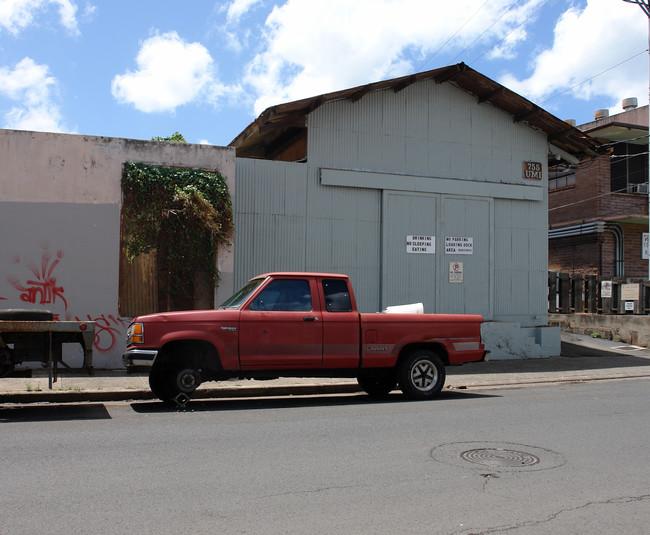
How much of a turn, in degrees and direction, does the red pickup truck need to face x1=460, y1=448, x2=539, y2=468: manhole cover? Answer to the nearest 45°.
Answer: approximately 135° to its left

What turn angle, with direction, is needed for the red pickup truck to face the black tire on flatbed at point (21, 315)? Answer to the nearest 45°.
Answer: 0° — it already faces it

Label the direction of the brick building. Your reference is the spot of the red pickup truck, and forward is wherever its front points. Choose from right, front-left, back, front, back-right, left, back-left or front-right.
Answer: back-right

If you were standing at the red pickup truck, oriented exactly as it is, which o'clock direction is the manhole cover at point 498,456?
The manhole cover is roughly at 8 o'clock from the red pickup truck.

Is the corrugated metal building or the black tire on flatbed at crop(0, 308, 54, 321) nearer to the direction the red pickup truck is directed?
the black tire on flatbed

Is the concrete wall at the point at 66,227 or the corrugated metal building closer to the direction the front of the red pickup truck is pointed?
the concrete wall

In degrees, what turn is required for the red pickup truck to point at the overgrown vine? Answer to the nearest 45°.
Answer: approximately 45° to its right

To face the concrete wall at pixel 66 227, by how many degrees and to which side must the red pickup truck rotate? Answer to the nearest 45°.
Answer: approximately 45° to its right

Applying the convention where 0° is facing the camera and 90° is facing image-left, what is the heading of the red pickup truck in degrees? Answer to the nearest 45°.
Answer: approximately 90°

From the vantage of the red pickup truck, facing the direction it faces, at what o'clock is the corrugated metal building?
The corrugated metal building is roughly at 4 o'clock from the red pickup truck.
